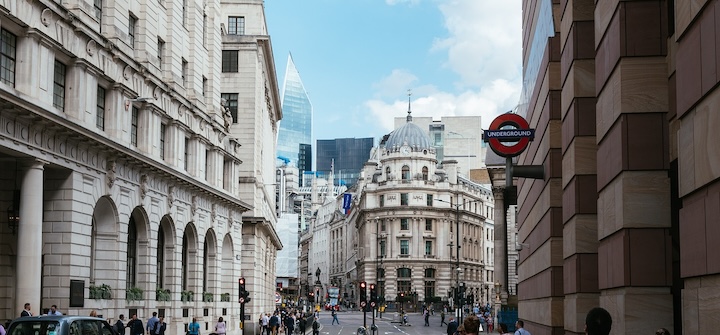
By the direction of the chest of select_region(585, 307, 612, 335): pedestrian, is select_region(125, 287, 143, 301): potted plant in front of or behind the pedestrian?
in front

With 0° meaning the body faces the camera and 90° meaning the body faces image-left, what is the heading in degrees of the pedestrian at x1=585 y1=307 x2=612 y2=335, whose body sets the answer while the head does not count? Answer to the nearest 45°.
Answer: approximately 180°

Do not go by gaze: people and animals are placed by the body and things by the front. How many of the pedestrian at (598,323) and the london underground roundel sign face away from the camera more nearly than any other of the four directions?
1

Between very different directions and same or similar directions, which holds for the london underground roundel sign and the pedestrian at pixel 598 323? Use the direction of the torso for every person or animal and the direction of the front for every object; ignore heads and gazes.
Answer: very different directions

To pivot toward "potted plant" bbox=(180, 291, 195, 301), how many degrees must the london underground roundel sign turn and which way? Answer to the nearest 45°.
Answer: approximately 135° to its right

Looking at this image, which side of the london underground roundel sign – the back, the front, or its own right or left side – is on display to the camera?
front

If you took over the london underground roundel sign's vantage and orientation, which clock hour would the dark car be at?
The dark car is roughly at 2 o'clock from the london underground roundel sign.

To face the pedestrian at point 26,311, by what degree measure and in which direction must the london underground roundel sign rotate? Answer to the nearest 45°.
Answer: approximately 90° to its right

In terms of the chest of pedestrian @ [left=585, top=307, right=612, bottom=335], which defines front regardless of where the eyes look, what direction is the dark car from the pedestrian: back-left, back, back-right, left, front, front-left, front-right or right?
front-left
